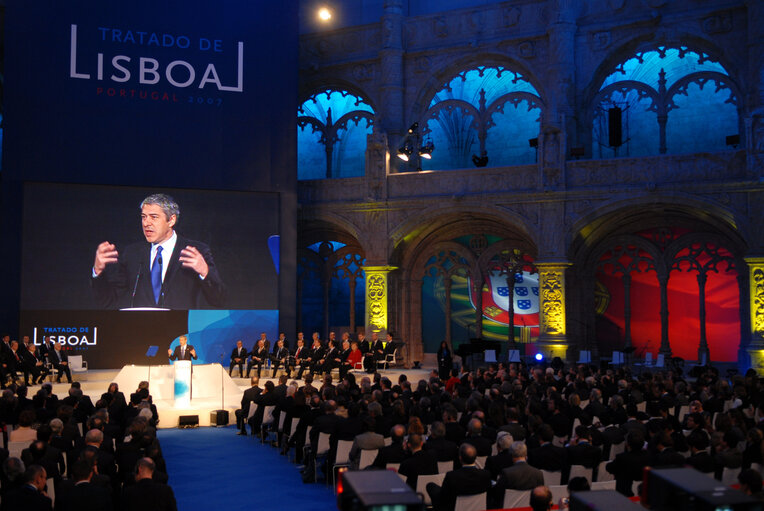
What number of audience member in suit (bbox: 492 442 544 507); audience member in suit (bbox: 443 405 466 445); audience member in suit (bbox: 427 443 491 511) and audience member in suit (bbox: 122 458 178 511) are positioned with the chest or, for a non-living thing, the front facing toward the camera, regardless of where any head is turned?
0

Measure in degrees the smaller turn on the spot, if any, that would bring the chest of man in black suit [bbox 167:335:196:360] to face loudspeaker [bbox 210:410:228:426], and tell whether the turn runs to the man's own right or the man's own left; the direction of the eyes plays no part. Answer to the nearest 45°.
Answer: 0° — they already face it

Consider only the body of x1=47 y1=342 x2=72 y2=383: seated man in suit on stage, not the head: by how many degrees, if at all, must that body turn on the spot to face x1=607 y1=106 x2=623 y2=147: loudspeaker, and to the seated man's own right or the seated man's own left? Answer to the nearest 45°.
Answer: approximately 45° to the seated man's own left

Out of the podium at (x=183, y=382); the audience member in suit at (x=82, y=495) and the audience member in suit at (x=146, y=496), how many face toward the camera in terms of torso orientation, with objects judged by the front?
1

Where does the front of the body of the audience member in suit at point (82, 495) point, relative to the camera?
away from the camera

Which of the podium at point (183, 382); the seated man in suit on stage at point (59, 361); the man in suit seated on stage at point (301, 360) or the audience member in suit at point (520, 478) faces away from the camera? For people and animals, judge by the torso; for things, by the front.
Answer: the audience member in suit at point (520, 478)

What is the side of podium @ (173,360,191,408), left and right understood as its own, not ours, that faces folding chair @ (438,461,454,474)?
front

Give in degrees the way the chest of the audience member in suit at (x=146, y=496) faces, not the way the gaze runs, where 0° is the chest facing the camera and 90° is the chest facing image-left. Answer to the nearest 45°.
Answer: approximately 180°

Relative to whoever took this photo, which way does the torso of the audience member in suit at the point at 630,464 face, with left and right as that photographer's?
facing away from the viewer and to the left of the viewer

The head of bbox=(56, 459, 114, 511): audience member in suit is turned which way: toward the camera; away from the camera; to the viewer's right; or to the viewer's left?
away from the camera

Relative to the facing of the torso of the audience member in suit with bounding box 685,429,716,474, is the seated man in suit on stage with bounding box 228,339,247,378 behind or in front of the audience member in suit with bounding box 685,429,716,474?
in front

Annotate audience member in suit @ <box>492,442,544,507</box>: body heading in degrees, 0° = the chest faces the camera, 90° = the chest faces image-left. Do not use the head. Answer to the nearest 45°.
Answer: approximately 180°

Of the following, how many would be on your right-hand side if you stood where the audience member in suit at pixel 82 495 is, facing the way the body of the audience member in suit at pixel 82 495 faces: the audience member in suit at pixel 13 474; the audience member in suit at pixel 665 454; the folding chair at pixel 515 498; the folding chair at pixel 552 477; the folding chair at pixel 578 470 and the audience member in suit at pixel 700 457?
5

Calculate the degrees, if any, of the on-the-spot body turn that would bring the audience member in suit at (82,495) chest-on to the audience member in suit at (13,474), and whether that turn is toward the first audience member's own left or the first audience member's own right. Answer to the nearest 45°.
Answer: approximately 45° to the first audience member's own left

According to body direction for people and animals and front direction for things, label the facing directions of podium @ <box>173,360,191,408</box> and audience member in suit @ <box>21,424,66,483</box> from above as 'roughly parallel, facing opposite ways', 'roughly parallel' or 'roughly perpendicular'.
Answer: roughly parallel, facing opposite ways
